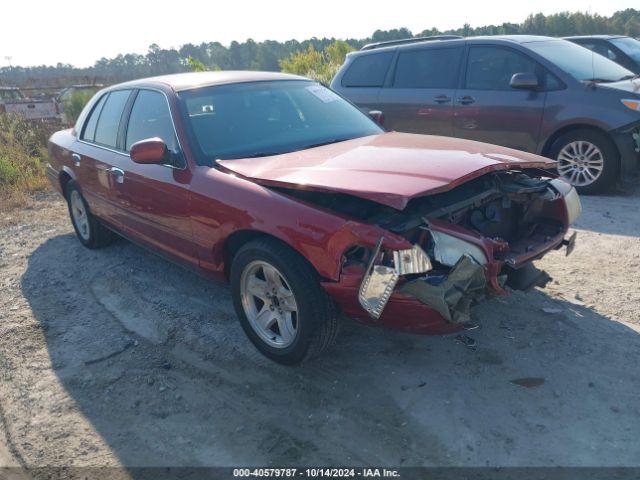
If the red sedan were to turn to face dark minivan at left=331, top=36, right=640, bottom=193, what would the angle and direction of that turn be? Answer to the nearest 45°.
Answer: approximately 90° to its left

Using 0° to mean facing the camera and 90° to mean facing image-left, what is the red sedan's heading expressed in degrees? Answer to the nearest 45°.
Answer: approximately 315°
